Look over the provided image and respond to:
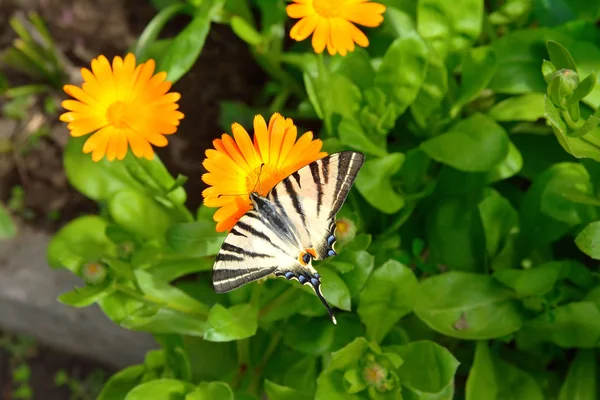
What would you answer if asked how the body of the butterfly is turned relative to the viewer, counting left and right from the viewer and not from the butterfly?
facing away from the viewer and to the left of the viewer

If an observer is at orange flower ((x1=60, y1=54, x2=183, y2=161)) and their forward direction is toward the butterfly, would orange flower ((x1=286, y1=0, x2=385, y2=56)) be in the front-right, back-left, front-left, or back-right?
front-left
